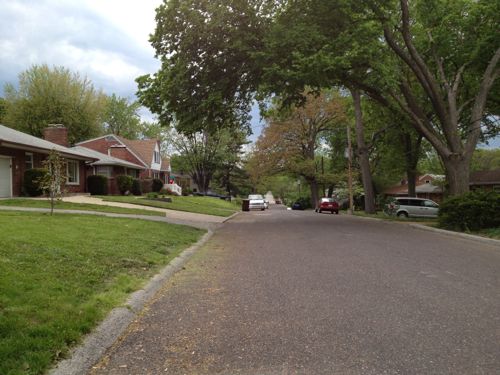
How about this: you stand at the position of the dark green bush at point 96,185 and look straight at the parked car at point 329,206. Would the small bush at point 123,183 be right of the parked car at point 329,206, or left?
left

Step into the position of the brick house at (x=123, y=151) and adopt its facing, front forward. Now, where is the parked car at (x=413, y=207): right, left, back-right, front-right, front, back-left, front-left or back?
front

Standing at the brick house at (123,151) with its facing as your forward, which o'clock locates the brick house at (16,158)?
the brick house at (16,158) is roughly at 2 o'clock from the brick house at (123,151).

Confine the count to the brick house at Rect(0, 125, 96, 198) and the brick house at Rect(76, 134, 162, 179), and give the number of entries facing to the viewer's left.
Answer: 0

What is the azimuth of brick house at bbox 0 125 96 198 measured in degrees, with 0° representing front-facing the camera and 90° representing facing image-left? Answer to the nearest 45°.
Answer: approximately 315°

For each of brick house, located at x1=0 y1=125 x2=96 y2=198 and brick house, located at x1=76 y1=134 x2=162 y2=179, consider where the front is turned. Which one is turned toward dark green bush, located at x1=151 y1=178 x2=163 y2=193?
brick house, located at x1=76 y1=134 x2=162 y2=179

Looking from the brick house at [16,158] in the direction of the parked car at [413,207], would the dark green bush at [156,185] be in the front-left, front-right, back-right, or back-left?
front-left

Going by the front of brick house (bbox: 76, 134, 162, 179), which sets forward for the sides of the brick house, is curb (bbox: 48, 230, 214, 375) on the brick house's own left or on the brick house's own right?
on the brick house's own right

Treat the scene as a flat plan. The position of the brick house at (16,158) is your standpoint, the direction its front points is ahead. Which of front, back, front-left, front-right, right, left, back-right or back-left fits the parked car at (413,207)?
front-left

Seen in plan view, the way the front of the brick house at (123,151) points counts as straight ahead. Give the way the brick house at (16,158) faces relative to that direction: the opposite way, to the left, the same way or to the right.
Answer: the same way

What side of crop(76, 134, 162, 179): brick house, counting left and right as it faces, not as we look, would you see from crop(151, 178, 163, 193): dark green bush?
front

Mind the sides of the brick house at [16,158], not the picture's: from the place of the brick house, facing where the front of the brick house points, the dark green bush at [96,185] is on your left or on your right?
on your left

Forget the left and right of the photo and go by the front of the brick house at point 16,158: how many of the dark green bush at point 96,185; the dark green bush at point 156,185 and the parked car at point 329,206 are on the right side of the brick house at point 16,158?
0

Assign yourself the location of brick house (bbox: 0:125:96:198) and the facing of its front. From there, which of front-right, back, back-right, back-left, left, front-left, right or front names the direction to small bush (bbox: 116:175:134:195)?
left

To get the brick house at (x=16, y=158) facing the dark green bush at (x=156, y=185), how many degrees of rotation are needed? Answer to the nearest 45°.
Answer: approximately 90° to its left

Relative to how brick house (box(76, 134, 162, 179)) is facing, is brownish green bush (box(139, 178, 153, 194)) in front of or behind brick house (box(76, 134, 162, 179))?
in front

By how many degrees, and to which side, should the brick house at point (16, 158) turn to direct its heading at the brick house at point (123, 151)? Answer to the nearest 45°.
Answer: approximately 90° to its left

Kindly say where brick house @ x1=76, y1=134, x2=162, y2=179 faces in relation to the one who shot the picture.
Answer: facing the viewer and to the right of the viewer
